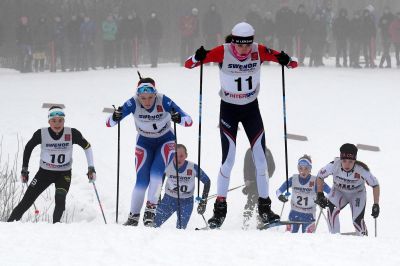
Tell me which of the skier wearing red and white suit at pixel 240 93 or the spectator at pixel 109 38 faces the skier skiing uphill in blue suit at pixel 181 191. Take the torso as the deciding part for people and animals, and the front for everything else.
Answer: the spectator

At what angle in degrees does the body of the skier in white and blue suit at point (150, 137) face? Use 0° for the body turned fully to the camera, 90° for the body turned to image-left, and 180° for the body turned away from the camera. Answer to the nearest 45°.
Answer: approximately 0°

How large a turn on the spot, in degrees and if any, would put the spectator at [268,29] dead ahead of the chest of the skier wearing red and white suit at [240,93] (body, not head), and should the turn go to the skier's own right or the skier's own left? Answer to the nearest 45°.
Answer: approximately 180°

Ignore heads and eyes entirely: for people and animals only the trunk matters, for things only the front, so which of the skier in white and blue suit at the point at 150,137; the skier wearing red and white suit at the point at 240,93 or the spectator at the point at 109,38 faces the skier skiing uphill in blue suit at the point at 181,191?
the spectator

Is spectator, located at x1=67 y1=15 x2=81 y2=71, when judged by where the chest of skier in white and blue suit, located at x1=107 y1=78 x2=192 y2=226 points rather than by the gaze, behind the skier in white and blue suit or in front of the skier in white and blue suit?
behind

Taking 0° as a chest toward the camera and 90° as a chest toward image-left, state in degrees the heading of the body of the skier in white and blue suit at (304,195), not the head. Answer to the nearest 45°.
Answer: approximately 0°

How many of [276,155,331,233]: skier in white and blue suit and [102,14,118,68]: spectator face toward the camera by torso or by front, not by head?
2

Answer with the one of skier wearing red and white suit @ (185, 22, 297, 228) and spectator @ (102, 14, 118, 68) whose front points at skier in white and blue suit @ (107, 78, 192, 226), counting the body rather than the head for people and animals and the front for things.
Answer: the spectator
